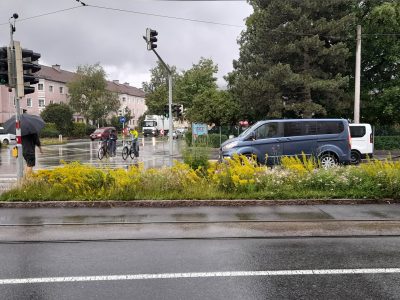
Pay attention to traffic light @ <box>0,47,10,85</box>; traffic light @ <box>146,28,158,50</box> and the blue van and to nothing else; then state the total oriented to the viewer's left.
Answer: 1

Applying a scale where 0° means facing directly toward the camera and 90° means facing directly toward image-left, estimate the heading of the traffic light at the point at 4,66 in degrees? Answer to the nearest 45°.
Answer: approximately 0°

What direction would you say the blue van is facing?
to the viewer's left

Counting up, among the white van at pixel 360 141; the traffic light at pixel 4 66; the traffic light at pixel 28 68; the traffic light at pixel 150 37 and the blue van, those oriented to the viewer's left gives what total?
2

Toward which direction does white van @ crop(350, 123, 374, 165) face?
to the viewer's left

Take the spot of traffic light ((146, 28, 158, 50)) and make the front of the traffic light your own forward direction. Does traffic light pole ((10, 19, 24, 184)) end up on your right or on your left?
on your right

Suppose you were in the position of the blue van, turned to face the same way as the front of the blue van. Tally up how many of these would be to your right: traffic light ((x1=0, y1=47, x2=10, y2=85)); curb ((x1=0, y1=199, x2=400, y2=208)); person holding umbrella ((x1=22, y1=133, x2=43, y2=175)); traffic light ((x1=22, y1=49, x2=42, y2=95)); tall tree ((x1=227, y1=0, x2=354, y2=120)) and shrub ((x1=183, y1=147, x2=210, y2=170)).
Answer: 1

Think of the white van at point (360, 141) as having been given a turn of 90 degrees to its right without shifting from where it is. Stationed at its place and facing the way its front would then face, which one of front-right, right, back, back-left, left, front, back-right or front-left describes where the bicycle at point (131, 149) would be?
left
